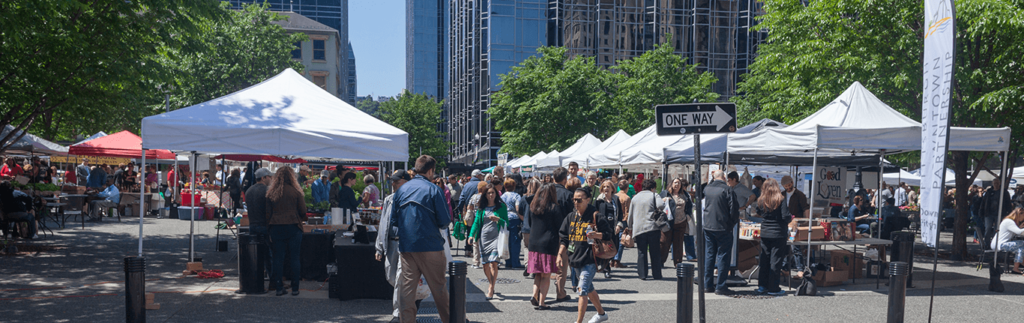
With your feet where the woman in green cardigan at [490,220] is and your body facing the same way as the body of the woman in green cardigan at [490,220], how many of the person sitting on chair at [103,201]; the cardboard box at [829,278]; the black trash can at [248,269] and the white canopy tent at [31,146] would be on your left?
1

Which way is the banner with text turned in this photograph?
toward the camera

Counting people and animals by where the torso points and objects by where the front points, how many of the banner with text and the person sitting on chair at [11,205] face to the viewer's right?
1

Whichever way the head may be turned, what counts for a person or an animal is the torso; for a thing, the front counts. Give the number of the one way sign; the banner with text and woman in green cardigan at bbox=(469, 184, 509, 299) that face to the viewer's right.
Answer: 0

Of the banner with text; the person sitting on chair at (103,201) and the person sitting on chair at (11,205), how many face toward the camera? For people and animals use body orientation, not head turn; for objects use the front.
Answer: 1

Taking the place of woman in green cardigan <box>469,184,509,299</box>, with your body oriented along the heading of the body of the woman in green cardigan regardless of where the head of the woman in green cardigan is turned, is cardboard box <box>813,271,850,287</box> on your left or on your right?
on your left

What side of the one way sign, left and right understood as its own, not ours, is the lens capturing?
front

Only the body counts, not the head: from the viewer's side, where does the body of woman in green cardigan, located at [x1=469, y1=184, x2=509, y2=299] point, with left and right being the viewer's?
facing the viewer

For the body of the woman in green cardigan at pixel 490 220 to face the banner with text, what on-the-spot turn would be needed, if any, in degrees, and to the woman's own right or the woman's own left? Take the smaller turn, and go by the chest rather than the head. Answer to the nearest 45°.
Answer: approximately 135° to the woman's own left

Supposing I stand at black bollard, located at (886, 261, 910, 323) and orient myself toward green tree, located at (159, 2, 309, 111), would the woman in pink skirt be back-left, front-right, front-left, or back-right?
front-left

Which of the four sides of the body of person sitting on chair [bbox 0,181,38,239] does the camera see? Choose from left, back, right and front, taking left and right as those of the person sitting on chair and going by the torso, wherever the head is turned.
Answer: right

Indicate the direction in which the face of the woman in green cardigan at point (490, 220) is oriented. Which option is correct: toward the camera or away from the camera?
toward the camera

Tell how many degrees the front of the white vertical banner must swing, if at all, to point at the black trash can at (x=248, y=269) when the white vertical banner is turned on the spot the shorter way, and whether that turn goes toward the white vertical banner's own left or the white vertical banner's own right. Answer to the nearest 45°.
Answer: approximately 90° to the white vertical banner's own right
